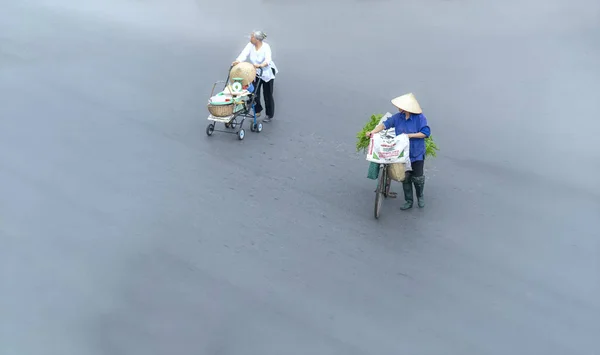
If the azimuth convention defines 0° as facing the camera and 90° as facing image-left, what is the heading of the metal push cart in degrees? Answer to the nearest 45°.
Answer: approximately 45°

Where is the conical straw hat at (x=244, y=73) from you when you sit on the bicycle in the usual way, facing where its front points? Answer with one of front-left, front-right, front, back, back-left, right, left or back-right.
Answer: back-right

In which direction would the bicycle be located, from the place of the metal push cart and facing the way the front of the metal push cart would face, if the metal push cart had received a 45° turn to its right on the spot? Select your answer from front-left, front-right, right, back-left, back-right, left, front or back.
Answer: back-left

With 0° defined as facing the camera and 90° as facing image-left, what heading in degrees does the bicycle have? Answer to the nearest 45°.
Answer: approximately 0°
